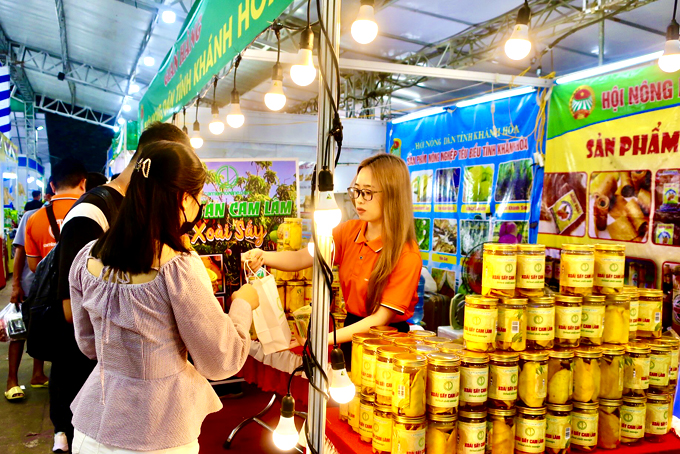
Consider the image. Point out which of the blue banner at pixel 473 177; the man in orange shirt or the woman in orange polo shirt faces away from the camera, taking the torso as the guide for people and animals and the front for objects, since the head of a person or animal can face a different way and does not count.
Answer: the man in orange shirt

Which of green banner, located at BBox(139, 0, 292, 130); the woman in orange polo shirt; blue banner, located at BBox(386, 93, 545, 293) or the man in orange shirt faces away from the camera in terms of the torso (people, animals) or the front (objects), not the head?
the man in orange shirt

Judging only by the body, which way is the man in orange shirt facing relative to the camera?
away from the camera

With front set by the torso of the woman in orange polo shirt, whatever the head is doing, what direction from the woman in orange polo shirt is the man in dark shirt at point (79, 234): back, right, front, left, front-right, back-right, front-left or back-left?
front-right

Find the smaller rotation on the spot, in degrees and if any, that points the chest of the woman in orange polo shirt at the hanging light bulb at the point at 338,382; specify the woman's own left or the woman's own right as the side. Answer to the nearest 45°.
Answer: approximately 45° to the woman's own left

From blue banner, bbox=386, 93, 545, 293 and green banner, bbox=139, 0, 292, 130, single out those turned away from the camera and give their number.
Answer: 0

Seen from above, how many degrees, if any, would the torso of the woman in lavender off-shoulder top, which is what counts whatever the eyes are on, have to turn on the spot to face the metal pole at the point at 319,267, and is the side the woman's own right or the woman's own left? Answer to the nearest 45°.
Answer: approximately 90° to the woman's own right

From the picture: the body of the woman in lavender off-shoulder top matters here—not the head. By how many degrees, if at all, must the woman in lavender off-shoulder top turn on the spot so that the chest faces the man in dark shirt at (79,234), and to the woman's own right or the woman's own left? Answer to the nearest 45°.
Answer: approximately 45° to the woman's own left

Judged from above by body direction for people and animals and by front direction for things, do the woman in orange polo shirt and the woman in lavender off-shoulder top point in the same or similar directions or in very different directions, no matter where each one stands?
very different directions

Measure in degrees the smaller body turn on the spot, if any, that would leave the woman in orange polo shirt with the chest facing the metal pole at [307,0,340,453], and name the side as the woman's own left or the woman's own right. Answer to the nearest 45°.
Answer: approximately 45° to the woman's own left

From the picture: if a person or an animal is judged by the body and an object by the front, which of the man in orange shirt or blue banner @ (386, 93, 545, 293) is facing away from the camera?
the man in orange shirt

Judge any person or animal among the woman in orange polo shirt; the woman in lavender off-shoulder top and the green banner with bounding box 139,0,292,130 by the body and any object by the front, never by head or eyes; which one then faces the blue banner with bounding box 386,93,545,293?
the woman in lavender off-shoulder top
